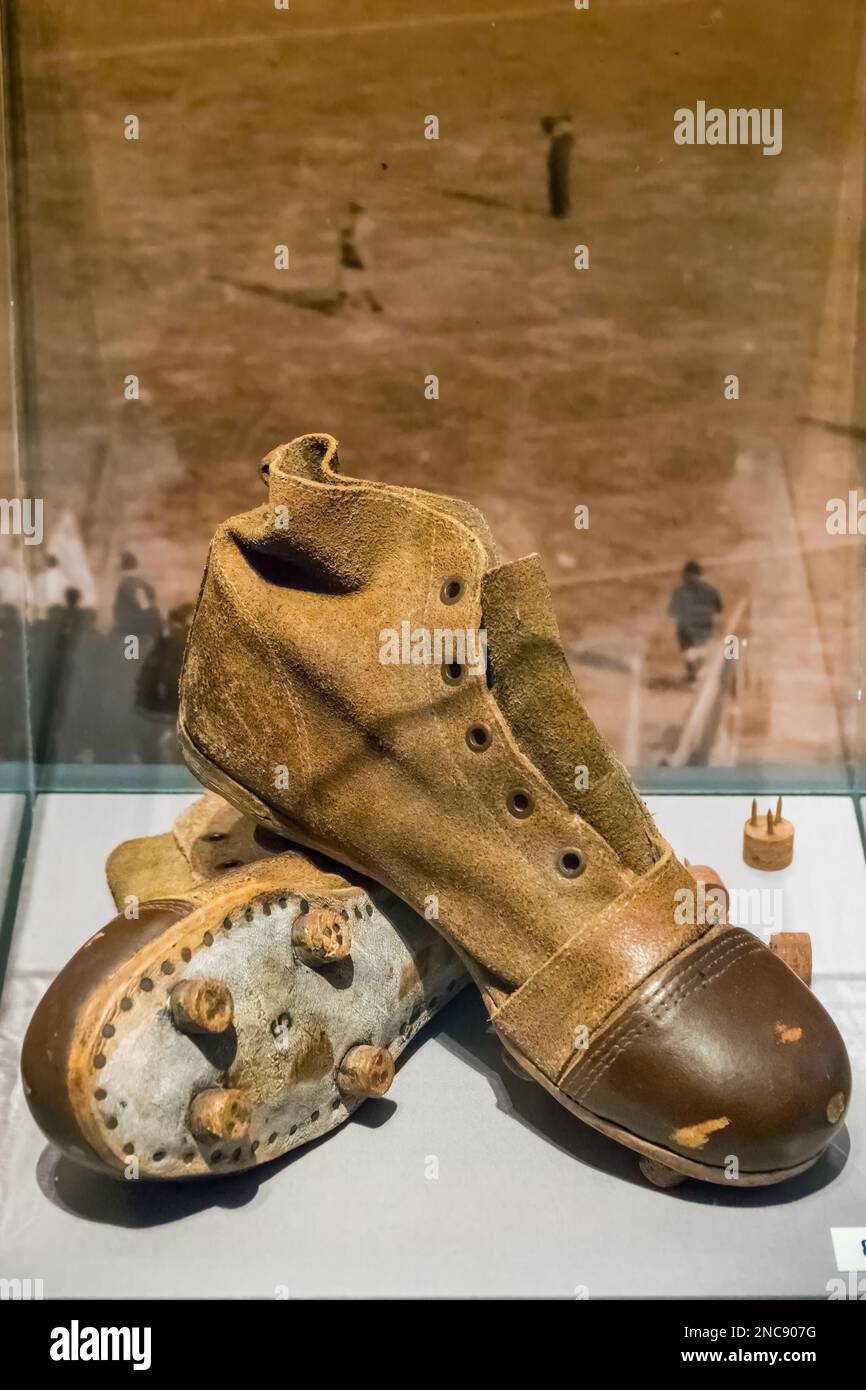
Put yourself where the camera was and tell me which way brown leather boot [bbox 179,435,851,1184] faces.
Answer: facing the viewer and to the right of the viewer

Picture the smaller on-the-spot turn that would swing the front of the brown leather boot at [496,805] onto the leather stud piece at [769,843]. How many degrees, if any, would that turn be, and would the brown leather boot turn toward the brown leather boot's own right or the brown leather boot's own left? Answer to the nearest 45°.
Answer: approximately 90° to the brown leather boot's own left
